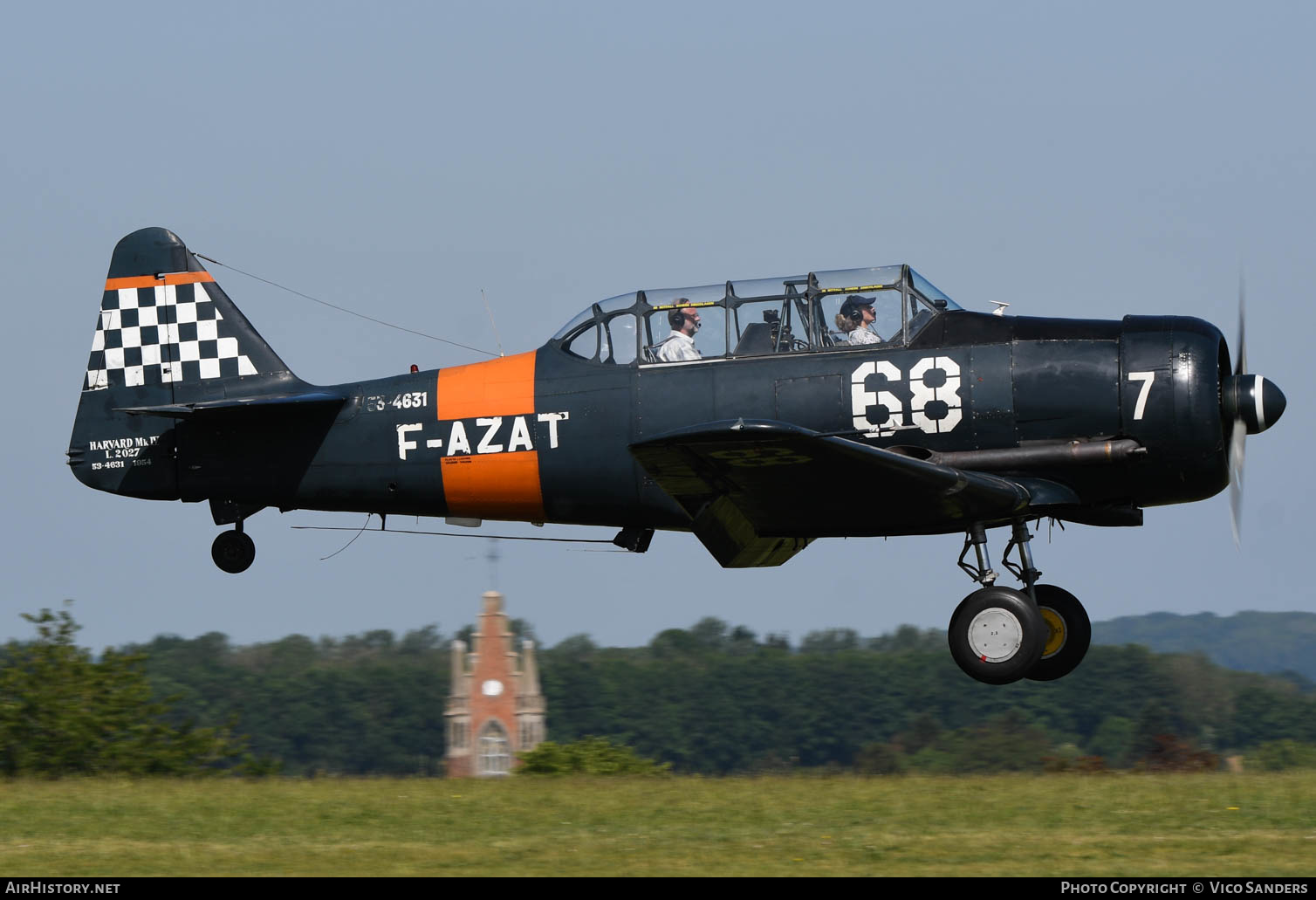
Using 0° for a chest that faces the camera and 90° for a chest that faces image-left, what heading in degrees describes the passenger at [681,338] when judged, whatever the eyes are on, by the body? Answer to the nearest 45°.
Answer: approximately 270°

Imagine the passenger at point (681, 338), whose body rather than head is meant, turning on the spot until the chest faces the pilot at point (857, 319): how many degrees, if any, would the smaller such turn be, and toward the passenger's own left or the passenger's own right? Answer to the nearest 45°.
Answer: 0° — they already face them

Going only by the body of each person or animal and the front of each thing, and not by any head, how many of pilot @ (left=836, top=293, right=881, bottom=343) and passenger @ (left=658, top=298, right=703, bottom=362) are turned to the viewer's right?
2

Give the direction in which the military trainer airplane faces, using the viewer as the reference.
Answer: facing to the right of the viewer

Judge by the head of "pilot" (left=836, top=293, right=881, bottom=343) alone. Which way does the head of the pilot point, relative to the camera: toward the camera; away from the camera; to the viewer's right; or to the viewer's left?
to the viewer's right

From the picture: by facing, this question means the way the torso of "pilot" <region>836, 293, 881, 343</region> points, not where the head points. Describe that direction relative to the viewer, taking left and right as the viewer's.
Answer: facing to the right of the viewer

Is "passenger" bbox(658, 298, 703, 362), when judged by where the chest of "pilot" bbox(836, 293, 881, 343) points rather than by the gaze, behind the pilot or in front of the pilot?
behind
